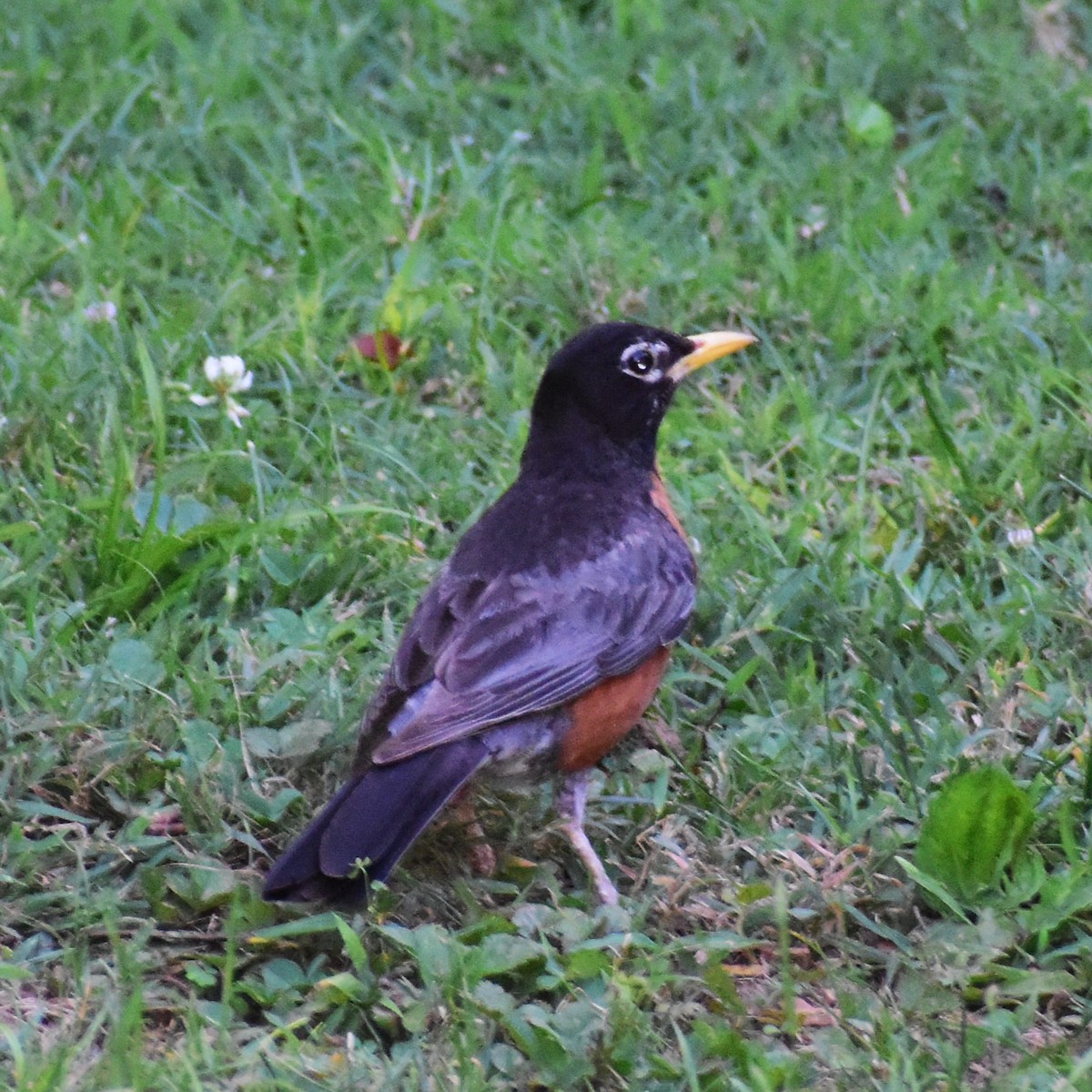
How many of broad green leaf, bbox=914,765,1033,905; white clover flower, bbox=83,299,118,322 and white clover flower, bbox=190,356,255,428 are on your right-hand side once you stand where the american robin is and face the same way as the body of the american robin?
1

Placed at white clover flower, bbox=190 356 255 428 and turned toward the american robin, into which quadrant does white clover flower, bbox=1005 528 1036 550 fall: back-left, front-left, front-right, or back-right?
front-left

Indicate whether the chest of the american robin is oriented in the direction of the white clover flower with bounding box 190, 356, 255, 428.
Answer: no

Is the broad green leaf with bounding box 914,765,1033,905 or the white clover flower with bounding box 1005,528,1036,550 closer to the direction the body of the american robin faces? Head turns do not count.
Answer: the white clover flower

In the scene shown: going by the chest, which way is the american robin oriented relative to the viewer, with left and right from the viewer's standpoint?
facing away from the viewer and to the right of the viewer

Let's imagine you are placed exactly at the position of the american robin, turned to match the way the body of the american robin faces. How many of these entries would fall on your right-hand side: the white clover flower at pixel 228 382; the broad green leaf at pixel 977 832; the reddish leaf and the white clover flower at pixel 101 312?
1

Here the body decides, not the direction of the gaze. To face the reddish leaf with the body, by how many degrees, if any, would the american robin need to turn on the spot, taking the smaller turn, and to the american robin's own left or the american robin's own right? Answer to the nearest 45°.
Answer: approximately 45° to the american robin's own left

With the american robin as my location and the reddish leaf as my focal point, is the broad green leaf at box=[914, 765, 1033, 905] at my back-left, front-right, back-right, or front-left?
back-right

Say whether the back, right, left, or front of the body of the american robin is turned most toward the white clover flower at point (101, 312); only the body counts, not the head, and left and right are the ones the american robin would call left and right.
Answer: left

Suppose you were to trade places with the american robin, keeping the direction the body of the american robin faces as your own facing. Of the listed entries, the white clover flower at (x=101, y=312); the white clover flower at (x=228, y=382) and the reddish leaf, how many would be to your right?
0

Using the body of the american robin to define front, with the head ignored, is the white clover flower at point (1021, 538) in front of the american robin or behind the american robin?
in front

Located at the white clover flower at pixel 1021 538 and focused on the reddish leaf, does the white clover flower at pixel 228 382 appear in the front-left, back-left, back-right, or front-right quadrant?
front-left

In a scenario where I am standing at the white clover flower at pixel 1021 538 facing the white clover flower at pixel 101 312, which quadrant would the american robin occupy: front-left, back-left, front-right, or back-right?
front-left

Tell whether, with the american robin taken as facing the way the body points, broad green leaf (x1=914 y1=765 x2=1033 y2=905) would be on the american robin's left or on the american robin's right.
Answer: on the american robin's right
